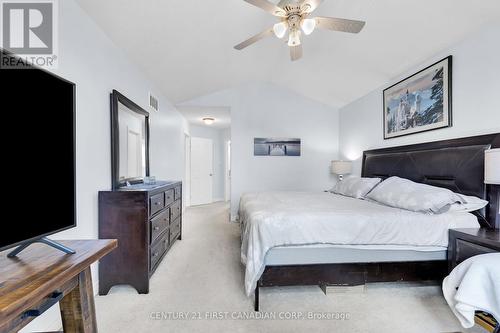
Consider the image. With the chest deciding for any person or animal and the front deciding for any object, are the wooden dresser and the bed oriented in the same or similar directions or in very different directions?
very different directions

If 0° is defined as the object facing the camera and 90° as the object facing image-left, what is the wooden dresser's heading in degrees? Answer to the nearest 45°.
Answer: approximately 270°

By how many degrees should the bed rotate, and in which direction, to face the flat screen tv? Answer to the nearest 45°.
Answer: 0° — it already faces it

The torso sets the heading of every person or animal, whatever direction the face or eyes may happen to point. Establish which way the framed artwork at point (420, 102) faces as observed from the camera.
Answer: facing the viewer and to the left of the viewer

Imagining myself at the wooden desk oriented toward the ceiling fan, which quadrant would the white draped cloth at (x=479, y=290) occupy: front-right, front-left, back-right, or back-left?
front-right

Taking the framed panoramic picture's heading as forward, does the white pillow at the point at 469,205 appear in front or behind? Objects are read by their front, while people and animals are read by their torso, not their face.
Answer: in front

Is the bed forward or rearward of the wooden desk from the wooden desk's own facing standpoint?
forward

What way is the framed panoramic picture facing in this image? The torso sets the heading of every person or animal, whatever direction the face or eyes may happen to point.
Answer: toward the camera

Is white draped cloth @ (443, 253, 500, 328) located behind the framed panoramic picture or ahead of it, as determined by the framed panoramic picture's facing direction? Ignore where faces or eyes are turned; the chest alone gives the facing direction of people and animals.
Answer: ahead

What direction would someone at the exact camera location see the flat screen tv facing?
facing the viewer and to the right of the viewer

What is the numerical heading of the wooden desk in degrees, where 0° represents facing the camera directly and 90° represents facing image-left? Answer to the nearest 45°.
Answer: approximately 315°

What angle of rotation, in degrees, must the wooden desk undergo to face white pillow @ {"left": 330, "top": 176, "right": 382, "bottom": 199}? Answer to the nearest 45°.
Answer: approximately 45° to its left
